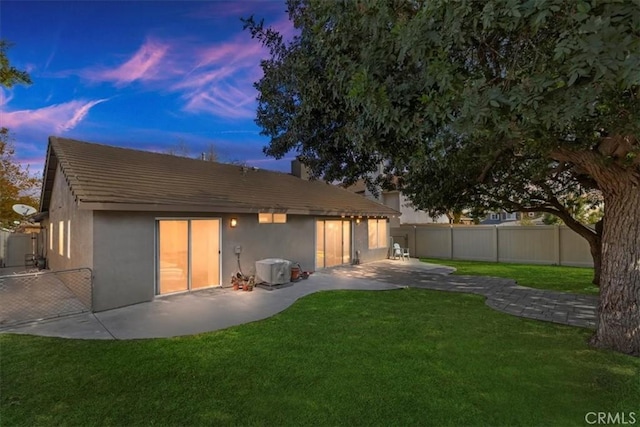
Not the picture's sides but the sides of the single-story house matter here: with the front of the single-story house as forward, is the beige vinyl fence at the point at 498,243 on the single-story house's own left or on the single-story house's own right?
on the single-story house's own right

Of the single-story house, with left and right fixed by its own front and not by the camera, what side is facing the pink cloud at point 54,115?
front

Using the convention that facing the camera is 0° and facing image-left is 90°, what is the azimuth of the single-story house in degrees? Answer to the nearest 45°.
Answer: approximately 135°
